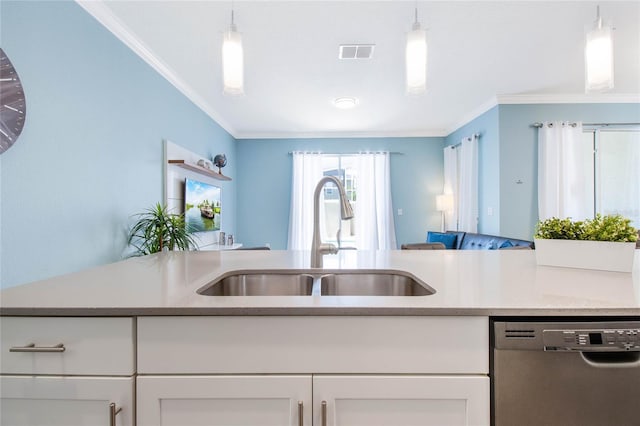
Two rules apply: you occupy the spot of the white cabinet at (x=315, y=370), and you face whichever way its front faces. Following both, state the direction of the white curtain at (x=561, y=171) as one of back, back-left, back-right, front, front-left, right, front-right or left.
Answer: back-left

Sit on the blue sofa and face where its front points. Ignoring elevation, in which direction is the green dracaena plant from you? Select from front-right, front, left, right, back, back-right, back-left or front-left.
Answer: front

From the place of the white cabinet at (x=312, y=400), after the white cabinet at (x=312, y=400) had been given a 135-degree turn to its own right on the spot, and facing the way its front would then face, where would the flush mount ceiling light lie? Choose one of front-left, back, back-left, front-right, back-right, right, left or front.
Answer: front-right

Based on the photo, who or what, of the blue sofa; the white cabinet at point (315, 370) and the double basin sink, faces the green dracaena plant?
the blue sofa

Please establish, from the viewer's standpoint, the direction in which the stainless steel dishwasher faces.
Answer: facing the viewer

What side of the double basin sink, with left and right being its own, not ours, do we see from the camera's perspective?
front

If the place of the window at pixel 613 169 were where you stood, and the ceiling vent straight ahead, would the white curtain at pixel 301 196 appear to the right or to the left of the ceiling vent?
right

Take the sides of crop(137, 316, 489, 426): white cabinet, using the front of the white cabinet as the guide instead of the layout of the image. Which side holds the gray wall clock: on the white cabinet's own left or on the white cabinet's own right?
on the white cabinet's own right

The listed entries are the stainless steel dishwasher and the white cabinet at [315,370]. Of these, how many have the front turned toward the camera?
2

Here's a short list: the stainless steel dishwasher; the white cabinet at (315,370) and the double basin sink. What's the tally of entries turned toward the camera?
3

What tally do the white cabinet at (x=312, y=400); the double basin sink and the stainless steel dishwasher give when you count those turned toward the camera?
3

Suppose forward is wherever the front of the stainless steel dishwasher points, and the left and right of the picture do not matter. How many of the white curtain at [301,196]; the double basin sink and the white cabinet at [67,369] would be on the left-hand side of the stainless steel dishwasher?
0

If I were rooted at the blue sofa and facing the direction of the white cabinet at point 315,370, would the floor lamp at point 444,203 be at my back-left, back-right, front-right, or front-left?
back-right

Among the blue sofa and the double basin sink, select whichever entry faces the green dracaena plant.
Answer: the blue sofa

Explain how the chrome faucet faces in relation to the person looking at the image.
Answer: facing the viewer and to the right of the viewer
